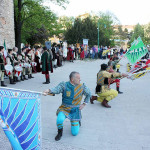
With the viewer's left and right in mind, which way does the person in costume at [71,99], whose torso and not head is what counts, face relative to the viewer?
facing the viewer

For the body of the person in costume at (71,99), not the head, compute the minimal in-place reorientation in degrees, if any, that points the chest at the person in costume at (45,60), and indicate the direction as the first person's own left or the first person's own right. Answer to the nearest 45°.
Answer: approximately 180°

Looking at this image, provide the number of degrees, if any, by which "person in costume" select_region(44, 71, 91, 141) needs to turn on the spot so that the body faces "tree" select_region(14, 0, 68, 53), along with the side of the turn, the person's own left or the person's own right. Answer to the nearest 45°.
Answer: approximately 180°

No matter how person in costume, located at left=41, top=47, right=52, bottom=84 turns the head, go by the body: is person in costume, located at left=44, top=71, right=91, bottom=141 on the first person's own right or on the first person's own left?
on the first person's own left

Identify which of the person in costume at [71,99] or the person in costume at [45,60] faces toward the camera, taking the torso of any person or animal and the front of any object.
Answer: the person in costume at [71,99]

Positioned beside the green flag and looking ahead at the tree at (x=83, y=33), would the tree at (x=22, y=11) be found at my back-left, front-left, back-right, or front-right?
front-left

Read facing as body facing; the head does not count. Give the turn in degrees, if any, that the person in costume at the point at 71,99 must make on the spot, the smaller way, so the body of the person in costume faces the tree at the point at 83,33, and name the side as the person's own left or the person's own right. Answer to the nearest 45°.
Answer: approximately 180°

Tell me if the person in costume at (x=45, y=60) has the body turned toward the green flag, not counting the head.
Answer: no

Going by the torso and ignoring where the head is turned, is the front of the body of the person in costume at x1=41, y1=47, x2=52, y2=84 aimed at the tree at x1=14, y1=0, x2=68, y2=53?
no
